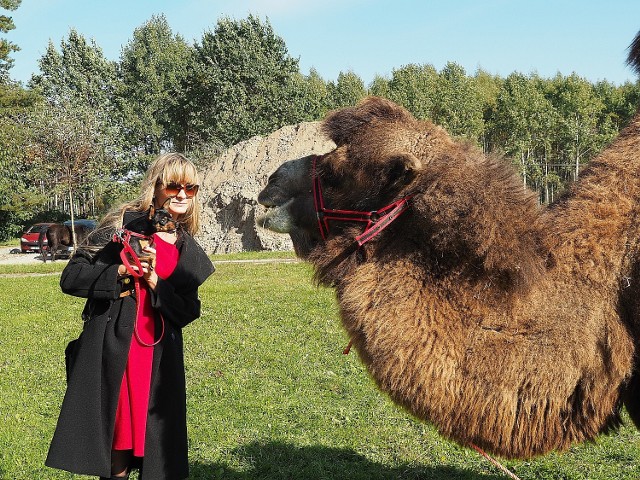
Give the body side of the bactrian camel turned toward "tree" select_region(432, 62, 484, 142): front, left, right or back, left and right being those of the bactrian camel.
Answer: right

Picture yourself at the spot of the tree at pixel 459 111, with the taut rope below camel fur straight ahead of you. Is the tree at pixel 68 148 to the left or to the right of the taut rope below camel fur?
right

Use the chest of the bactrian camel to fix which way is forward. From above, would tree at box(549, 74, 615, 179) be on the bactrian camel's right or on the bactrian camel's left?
on the bactrian camel's right

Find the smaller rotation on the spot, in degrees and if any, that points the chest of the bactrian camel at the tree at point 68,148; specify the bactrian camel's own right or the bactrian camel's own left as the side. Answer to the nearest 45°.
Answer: approximately 45° to the bactrian camel's own right

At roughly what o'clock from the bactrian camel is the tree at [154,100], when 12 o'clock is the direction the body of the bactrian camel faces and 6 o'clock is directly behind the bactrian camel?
The tree is roughly at 2 o'clock from the bactrian camel.

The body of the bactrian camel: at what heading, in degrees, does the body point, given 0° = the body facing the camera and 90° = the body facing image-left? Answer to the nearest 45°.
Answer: approximately 90°

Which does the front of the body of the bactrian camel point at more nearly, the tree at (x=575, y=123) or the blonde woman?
the blonde woman
